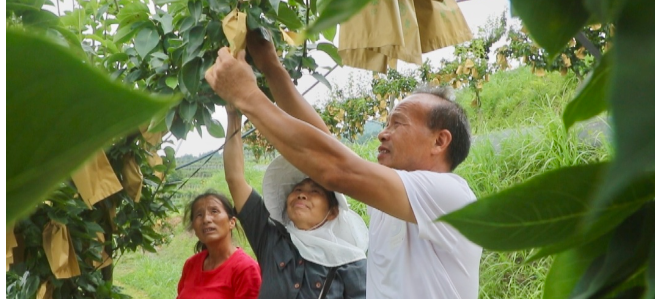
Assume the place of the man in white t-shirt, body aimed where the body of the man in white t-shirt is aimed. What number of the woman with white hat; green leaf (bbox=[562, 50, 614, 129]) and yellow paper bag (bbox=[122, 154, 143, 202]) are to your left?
1

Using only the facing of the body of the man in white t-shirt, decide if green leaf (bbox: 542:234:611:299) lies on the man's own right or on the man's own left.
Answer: on the man's own left

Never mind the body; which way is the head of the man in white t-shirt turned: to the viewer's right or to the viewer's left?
to the viewer's left

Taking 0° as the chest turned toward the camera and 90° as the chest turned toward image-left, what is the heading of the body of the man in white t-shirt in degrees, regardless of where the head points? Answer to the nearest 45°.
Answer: approximately 90°

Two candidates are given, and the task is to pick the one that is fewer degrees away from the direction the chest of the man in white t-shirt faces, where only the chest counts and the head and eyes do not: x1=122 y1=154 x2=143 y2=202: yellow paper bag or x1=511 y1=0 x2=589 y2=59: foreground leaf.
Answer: the yellow paper bag

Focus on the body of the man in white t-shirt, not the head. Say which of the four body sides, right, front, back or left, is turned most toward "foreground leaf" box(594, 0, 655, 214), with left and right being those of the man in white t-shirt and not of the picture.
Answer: left

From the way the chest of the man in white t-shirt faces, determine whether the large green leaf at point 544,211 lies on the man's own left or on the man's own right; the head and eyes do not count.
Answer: on the man's own left

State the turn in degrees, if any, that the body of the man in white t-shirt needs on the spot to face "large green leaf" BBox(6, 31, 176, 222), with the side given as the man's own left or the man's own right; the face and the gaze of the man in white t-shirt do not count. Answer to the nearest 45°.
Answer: approximately 90° to the man's own left

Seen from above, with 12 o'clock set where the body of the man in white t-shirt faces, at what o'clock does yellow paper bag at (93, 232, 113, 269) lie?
The yellow paper bag is roughly at 1 o'clock from the man in white t-shirt.

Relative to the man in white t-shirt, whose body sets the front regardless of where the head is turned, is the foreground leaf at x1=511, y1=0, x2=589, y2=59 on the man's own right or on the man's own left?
on the man's own left
